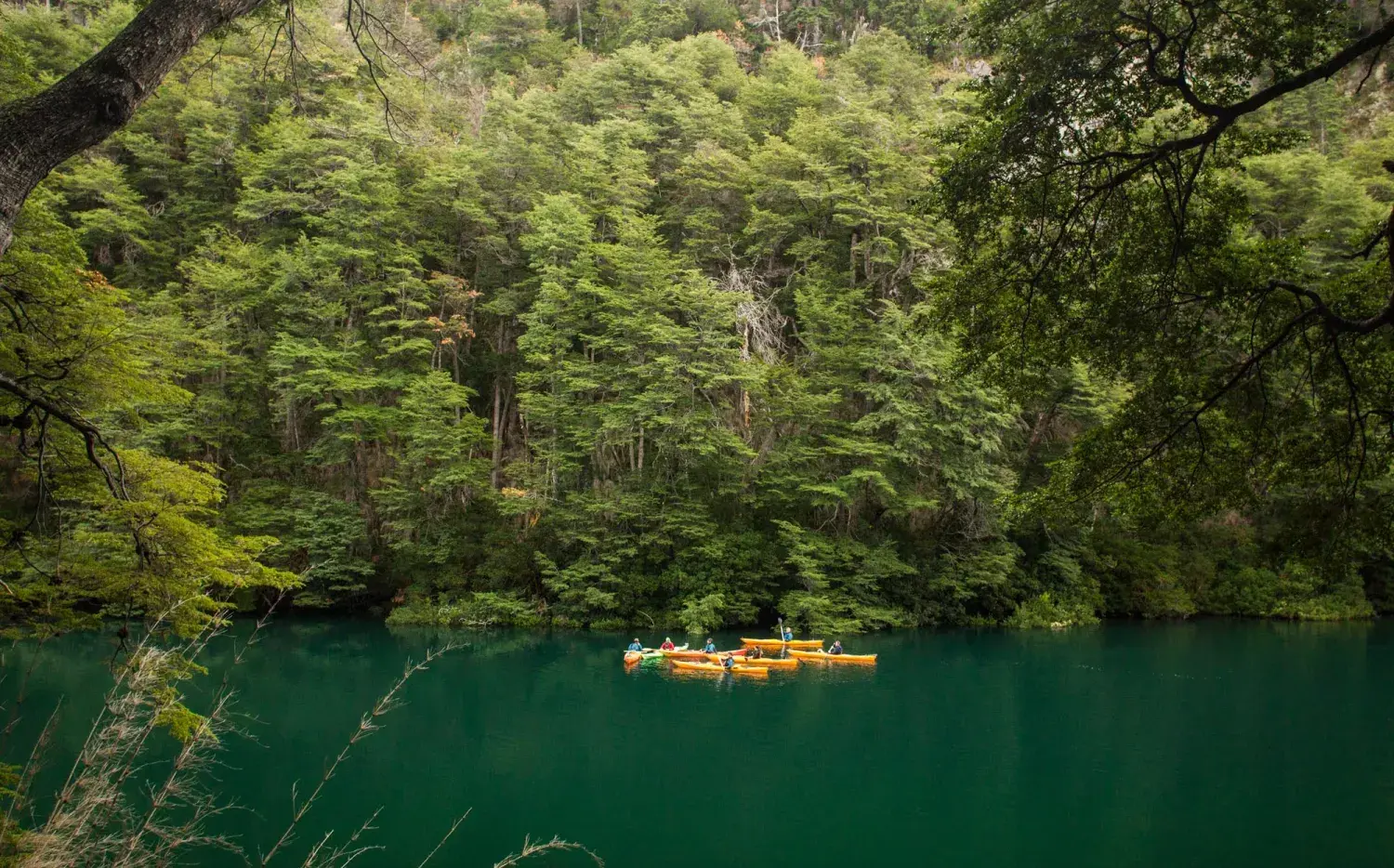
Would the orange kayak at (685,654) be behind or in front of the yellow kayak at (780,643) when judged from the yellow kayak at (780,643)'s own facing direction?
in front

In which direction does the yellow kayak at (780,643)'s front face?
to the viewer's left
